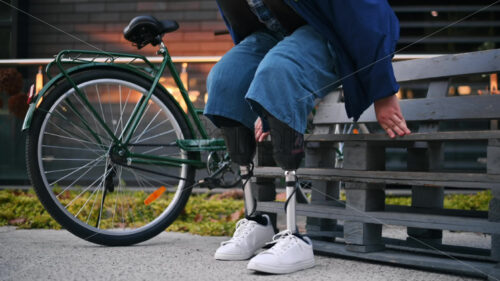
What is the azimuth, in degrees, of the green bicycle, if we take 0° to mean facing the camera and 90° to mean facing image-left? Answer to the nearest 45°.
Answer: approximately 270°

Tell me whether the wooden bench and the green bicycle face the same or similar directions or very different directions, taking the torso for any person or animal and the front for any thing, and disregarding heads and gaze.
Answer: very different directions

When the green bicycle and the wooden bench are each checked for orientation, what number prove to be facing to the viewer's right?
1

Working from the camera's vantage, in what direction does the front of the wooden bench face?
facing the viewer and to the left of the viewer

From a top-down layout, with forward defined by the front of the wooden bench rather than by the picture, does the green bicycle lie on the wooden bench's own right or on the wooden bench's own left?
on the wooden bench's own right

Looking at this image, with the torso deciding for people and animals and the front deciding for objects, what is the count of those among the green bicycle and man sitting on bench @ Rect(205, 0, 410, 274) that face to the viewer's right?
1

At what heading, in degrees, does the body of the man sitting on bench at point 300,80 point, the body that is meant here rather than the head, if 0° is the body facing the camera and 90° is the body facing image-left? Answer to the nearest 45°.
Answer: approximately 45°

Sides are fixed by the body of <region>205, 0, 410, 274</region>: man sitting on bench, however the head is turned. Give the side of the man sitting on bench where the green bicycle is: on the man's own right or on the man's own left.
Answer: on the man's own right

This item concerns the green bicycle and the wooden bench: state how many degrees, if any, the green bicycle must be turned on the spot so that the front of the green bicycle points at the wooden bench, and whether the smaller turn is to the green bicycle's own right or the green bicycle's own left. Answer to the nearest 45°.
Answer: approximately 45° to the green bicycle's own right

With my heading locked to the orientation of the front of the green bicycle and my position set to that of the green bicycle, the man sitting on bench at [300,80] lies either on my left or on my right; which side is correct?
on my right
